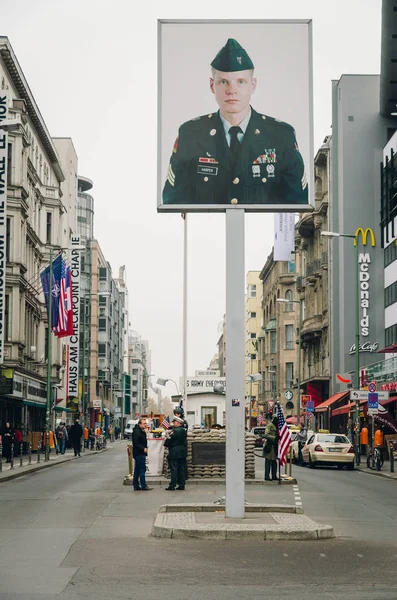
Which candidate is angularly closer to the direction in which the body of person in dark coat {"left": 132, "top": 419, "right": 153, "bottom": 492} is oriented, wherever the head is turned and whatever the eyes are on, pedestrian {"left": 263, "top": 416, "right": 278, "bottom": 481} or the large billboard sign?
the pedestrian

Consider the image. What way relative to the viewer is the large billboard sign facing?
toward the camera

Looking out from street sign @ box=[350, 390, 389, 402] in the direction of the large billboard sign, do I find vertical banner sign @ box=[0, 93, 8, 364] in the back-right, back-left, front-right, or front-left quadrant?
front-right

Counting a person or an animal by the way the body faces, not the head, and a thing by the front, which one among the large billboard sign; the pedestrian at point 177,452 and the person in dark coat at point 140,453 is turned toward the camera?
the large billboard sign

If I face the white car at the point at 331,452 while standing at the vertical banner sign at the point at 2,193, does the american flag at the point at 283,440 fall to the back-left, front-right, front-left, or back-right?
front-right

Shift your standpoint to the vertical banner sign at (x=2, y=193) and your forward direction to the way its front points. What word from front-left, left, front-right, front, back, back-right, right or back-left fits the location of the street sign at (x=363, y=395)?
left

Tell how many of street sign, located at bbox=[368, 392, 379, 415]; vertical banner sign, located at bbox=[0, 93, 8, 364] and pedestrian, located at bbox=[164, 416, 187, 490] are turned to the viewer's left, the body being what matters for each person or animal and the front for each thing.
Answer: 1

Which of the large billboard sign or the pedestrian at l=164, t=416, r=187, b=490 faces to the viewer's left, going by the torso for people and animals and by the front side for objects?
the pedestrian

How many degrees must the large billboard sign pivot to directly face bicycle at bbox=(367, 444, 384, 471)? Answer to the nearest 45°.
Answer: approximately 180°

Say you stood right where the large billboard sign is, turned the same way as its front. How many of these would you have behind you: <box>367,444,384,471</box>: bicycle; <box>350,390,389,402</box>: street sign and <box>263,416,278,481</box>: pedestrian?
3

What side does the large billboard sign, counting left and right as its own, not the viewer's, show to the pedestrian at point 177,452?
back

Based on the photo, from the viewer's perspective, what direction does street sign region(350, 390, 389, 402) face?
toward the camera

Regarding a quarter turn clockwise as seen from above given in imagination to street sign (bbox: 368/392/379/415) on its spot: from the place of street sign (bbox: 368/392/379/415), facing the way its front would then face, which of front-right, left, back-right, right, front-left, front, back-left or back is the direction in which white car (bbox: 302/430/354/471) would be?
front-right

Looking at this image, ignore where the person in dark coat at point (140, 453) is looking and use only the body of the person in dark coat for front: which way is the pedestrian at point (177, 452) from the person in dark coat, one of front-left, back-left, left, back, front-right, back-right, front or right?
front

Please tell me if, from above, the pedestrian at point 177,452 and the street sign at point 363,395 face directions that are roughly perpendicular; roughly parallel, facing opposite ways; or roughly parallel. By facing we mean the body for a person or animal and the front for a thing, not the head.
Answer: roughly perpendicular

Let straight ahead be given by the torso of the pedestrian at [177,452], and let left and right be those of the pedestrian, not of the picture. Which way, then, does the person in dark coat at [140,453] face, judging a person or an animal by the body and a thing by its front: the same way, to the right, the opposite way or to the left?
the opposite way

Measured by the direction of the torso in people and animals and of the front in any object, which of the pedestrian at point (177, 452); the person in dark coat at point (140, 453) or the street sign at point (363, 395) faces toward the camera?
the street sign
